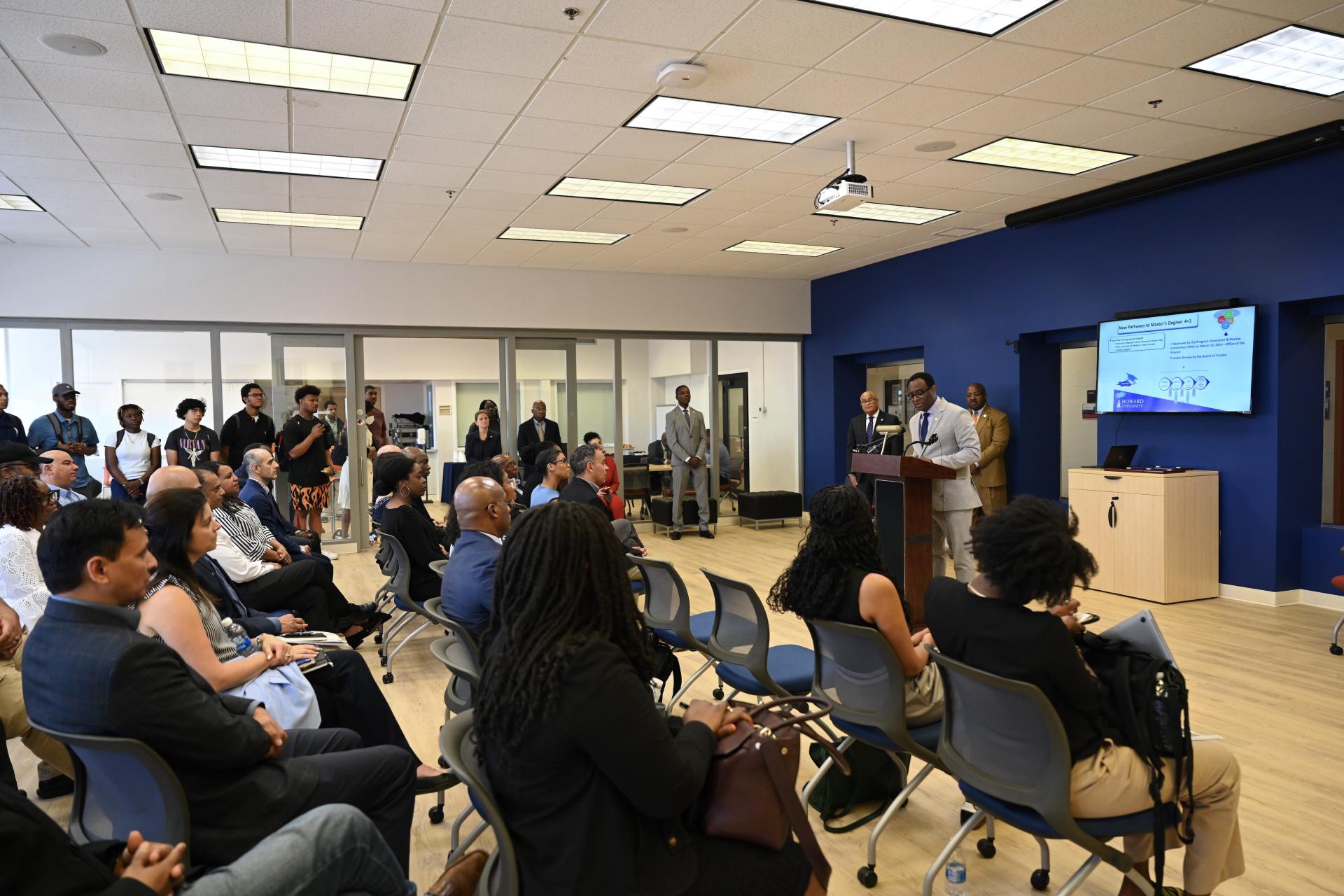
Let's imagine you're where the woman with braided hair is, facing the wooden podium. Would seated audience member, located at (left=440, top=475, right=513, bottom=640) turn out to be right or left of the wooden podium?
left

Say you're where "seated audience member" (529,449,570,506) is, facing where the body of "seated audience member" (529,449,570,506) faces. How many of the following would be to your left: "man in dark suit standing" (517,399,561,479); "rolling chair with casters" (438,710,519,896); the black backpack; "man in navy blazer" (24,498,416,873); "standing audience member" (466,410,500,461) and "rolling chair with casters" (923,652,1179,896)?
2

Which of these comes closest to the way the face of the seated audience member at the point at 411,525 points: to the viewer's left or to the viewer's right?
to the viewer's right

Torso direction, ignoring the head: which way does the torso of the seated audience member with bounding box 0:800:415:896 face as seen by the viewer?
to the viewer's right

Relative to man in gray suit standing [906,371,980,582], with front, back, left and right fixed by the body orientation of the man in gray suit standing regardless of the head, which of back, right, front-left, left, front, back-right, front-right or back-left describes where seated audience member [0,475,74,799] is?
front

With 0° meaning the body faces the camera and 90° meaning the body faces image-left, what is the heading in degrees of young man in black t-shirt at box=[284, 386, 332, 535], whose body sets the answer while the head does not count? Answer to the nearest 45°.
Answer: approximately 315°

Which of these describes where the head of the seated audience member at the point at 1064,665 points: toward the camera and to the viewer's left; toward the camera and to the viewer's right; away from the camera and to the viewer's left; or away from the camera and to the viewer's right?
away from the camera and to the viewer's right

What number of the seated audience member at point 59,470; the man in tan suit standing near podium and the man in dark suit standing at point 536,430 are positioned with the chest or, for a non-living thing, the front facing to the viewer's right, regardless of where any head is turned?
1

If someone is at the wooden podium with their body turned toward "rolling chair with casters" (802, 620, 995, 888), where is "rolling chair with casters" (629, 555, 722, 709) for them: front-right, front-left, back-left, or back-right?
front-right

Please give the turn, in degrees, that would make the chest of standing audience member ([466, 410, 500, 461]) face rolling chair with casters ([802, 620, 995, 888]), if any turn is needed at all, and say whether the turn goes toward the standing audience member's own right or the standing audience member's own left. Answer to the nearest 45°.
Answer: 0° — they already face it

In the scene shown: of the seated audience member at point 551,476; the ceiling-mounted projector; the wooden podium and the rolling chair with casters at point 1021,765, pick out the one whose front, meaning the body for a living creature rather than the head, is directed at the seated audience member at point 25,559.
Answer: the wooden podium

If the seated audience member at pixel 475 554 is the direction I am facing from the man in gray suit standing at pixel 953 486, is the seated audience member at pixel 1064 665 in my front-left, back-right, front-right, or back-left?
front-left

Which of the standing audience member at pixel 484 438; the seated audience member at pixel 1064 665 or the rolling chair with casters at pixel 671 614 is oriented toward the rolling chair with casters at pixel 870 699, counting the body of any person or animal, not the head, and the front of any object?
the standing audience member at pixel 484 438

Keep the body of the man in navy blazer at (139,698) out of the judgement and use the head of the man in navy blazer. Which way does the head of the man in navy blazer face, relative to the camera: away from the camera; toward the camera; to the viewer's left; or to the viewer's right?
to the viewer's right

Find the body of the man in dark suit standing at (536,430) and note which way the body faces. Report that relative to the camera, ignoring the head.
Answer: toward the camera
